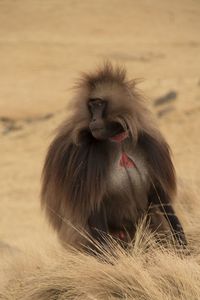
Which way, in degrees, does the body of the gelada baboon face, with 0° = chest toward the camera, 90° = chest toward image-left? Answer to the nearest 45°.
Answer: approximately 315°
